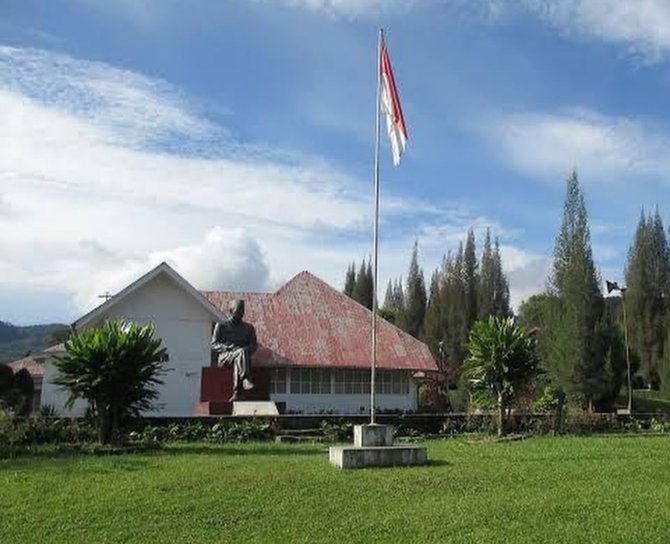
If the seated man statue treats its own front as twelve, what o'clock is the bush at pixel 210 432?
The bush is roughly at 12 o'clock from the seated man statue.

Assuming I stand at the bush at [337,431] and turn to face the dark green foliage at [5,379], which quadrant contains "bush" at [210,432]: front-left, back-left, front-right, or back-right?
front-left

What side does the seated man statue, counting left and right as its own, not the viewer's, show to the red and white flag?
front

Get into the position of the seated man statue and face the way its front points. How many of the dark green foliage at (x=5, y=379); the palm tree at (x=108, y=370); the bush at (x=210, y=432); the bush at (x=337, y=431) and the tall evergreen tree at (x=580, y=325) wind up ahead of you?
3

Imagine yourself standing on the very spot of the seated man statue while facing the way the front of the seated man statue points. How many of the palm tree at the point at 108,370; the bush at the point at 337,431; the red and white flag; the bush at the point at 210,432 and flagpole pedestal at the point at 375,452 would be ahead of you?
5

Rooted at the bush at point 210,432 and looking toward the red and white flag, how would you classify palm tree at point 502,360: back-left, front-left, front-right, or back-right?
front-left

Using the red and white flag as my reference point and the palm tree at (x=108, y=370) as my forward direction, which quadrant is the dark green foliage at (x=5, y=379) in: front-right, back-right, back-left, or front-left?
front-right

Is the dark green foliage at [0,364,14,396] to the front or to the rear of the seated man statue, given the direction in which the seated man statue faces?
to the rear

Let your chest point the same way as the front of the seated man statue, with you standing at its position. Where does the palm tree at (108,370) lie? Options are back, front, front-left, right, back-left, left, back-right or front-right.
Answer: front

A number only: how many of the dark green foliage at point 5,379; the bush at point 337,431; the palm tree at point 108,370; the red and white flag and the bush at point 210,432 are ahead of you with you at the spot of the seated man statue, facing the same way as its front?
4

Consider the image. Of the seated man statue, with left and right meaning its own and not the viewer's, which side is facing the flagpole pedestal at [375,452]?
front

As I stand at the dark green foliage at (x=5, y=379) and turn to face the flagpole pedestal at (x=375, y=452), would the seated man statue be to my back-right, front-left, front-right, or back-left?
front-left

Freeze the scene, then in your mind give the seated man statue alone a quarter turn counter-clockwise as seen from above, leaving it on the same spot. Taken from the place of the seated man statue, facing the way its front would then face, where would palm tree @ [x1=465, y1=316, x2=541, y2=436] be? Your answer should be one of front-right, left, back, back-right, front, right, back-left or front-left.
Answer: front-right

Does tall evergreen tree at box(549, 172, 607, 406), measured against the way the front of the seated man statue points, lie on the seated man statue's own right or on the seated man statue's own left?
on the seated man statue's own left

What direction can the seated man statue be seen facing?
toward the camera

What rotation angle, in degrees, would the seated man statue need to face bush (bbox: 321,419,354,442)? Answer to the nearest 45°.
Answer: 0° — it already faces it
